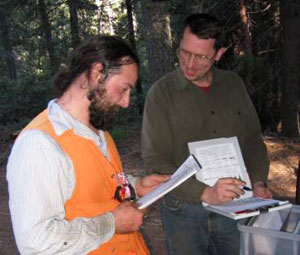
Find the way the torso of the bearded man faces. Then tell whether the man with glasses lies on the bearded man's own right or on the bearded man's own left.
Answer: on the bearded man's own left

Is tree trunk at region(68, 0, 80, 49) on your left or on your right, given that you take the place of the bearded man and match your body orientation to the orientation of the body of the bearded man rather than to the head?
on your left

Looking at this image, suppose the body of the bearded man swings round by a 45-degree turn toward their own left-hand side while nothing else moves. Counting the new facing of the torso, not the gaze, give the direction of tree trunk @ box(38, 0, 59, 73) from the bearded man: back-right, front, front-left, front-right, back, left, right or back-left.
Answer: left

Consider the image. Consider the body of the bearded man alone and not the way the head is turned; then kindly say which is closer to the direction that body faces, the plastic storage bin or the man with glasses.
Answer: the plastic storage bin

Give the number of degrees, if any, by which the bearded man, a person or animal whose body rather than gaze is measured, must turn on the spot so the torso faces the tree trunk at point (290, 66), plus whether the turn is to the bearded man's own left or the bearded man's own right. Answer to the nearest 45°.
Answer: approximately 90° to the bearded man's own left

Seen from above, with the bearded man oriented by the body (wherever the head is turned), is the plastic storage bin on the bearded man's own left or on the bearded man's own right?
on the bearded man's own left

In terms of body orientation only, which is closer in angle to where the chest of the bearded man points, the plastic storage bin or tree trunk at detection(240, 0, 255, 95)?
the plastic storage bin

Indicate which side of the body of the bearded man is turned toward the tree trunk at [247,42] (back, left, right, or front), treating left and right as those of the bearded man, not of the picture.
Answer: left

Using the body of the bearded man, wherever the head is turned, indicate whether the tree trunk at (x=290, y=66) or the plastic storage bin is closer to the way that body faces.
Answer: the plastic storage bin

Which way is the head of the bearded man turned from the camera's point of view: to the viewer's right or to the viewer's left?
to the viewer's right

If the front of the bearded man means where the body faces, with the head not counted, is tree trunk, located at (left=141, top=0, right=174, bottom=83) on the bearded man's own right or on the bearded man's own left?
on the bearded man's own left

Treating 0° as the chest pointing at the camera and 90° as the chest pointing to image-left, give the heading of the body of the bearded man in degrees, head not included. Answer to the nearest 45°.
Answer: approximately 315°

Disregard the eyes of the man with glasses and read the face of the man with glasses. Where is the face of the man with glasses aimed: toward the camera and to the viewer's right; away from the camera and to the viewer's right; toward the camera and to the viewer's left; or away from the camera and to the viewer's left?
toward the camera and to the viewer's left
